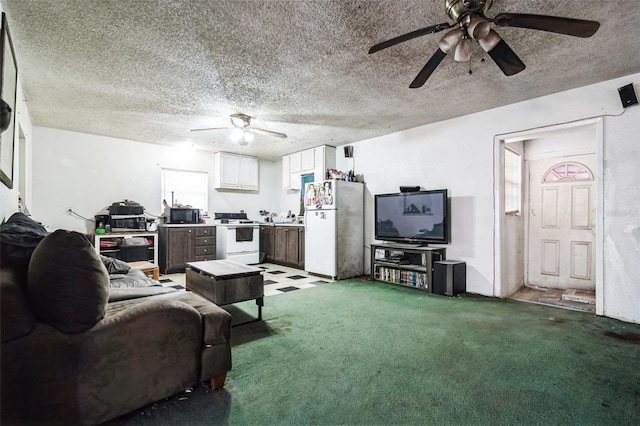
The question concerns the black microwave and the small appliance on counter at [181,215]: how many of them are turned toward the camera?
2

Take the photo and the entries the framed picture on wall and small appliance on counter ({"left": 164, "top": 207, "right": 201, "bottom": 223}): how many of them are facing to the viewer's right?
1

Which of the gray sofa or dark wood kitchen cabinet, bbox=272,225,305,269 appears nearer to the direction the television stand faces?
the gray sofa

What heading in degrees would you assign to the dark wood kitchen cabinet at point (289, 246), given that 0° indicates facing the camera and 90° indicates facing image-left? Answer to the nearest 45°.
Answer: approximately 45°

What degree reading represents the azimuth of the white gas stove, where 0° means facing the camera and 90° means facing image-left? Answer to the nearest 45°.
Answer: approximately 315°

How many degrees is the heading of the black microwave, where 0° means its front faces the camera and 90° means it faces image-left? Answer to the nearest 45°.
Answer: approximately 0°

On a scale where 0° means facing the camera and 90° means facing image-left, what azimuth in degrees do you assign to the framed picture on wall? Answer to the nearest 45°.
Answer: approximately 270°

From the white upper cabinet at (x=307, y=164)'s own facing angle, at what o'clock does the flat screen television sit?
The flat screen television is roughly at 9 o'clock from the white upper cabinet.

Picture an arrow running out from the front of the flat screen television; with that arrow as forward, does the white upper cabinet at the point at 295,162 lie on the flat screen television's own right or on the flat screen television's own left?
on the flat screen television's own right
